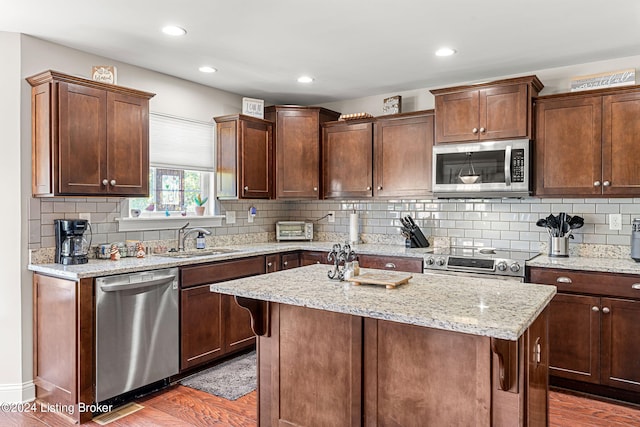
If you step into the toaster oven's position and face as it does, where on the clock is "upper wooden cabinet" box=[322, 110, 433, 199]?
The upper wooden cabinet is roughly at 10 o'clock from the toaster oven.

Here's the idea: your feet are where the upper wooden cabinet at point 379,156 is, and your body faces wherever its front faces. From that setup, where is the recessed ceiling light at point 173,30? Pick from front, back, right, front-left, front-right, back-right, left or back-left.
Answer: front

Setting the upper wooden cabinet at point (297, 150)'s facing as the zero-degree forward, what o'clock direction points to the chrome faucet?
The chrome faucet is roughly at 2 o'clock from the upper wooden cabinet.

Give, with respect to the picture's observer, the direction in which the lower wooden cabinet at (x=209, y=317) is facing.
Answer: facing the viewer and to the right of the viewer

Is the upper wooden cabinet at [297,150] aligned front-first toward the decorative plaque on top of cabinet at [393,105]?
no

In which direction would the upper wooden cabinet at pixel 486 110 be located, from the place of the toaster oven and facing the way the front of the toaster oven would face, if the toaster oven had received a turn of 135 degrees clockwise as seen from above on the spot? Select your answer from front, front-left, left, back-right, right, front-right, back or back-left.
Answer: back

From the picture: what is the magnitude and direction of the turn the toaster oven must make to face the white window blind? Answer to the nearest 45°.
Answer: approximately 45° to its right

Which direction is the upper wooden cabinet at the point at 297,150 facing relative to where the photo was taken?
toward the camera

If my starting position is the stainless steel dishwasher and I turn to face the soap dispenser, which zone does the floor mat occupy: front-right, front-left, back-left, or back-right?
front-right

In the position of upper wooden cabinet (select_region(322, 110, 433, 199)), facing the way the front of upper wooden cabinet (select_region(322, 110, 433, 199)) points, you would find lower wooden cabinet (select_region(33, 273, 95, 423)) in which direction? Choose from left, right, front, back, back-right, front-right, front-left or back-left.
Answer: front

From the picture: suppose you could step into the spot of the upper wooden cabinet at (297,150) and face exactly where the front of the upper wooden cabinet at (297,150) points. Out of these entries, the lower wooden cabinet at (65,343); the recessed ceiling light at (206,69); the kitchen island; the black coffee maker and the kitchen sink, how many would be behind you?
0
